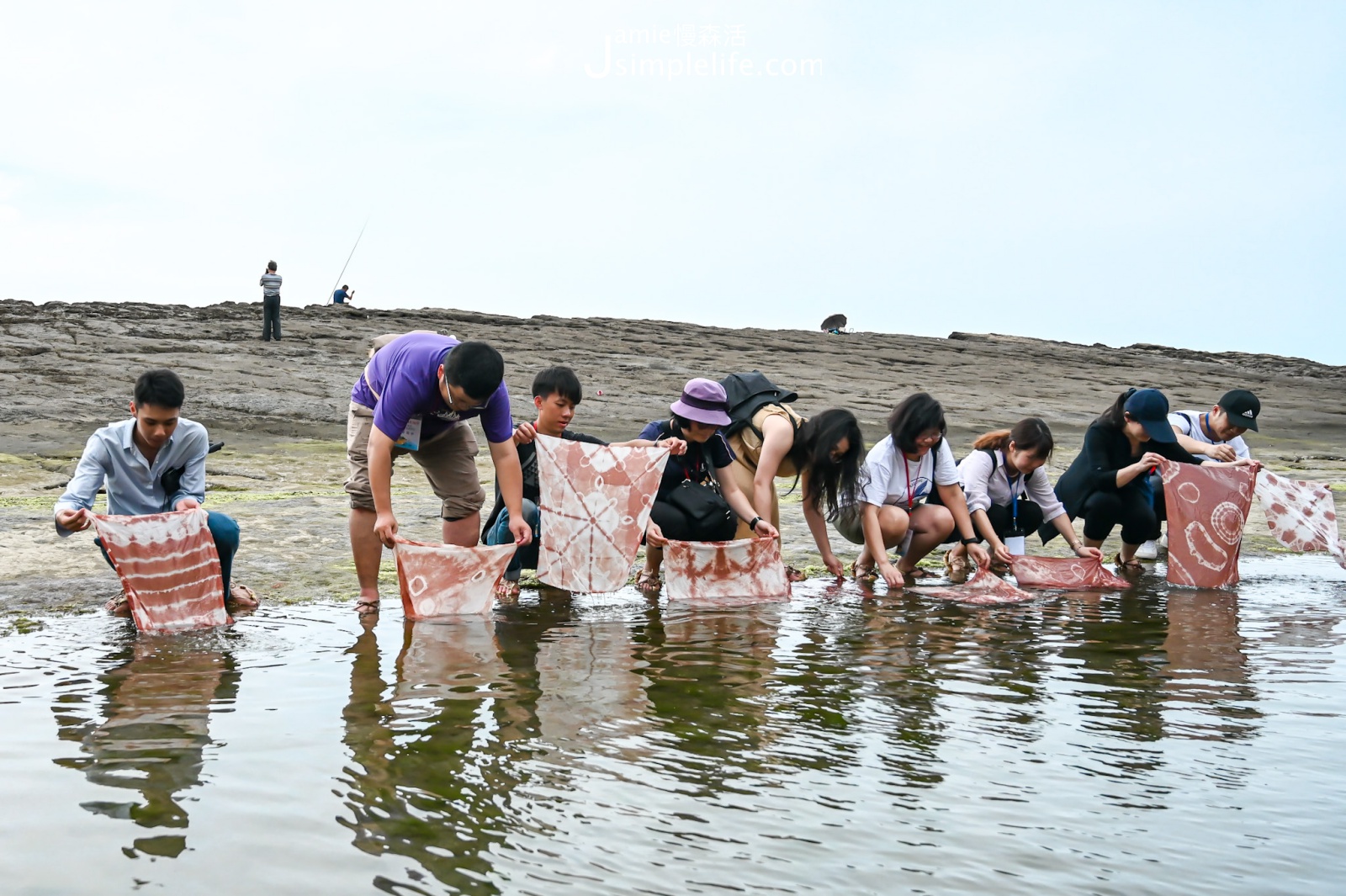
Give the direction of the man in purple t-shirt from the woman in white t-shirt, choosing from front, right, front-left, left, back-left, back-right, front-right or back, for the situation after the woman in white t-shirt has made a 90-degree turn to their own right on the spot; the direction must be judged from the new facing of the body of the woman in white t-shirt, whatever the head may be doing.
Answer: front

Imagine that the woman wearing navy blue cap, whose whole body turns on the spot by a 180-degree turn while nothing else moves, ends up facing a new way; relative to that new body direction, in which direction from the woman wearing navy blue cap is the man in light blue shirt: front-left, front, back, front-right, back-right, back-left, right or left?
left

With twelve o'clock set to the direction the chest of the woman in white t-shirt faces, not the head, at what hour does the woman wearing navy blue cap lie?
The woman wearing navy blue cap is roughly at 9 o'clock from the woman in white t-shirt.

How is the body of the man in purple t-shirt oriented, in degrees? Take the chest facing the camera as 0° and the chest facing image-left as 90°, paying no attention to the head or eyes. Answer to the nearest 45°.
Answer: approximately 315°

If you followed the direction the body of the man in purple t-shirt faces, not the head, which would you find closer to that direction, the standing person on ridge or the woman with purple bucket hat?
the woman with purple bucket hat

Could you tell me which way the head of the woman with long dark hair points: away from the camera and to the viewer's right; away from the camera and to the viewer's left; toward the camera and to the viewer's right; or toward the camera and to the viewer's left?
toward the camera and to the viewer's right

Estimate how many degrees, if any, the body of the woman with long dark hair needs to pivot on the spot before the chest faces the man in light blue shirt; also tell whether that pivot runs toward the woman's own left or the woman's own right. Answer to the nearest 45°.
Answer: approximately 90° to the woman's own right

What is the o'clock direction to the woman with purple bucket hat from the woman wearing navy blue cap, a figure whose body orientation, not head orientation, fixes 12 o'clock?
The woman with purple bucket hat is roughly at 3 o'clock from the woman wearing navy blue cap.
